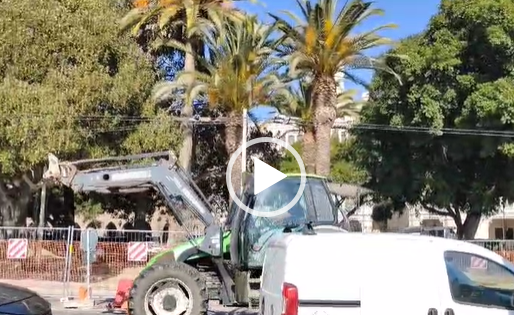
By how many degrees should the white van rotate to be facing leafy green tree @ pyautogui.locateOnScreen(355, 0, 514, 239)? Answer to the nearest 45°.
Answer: approximately 90° to its left

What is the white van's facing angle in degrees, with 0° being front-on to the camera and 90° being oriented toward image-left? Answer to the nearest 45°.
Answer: approximately 270°

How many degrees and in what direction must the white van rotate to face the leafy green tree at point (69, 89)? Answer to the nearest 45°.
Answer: approximately 135° to its left

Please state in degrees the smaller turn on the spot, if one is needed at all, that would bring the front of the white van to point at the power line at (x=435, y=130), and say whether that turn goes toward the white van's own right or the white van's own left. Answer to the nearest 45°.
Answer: approximately 90° to the white van's own left

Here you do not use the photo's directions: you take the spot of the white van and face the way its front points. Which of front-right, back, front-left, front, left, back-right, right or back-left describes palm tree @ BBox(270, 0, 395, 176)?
left
